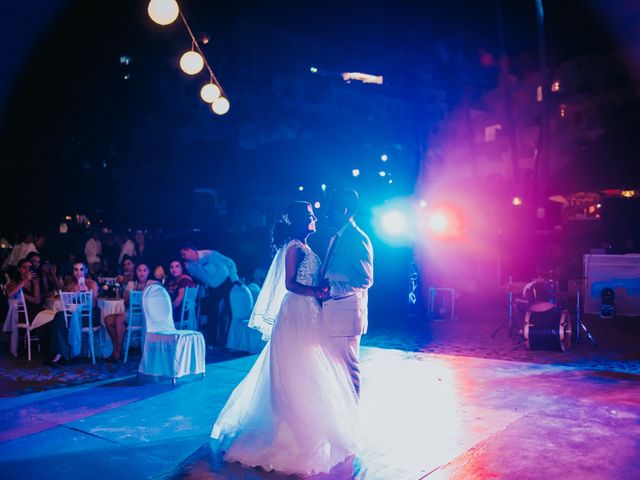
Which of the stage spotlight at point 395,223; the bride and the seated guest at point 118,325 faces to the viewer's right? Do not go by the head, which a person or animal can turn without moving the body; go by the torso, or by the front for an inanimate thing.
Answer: the bride

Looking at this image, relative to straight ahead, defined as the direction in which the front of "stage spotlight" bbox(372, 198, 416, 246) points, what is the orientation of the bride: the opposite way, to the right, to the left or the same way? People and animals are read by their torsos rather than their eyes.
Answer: to the left

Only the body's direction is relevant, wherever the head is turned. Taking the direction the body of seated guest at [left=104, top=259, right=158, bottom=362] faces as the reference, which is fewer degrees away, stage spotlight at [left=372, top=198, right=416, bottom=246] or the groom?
the groom

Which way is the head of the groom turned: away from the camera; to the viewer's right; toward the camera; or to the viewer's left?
to the viewer's left

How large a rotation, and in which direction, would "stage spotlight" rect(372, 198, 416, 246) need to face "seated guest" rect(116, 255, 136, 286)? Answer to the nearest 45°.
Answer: approximately 45° to its right

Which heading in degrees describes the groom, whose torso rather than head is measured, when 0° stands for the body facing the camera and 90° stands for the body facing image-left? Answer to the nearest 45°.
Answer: approximately 90°

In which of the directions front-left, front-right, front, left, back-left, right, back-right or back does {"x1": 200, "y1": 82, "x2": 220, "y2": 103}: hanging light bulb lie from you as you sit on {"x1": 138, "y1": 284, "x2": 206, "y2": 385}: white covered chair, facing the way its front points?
back-left

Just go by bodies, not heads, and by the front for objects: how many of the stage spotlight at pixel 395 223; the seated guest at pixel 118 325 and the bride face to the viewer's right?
1

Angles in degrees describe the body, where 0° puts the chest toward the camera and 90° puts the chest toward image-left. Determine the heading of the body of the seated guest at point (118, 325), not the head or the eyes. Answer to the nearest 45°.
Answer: approximately 45°

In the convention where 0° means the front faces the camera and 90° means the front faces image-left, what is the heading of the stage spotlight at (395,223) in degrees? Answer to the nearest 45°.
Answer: approximately 0°

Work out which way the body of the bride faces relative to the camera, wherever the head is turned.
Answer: to the viewer's right
